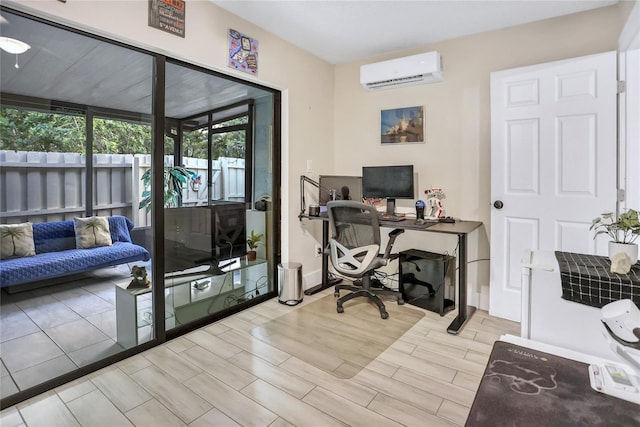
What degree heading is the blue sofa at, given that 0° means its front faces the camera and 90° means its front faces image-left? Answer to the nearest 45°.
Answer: approximately 315°

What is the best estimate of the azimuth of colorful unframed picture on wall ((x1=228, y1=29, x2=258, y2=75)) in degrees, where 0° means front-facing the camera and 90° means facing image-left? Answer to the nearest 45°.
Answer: approximately 315°

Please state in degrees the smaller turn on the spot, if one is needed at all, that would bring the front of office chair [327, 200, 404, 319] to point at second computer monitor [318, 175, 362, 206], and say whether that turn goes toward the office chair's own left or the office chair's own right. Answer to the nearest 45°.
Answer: approximately 45° to the office chair's own left

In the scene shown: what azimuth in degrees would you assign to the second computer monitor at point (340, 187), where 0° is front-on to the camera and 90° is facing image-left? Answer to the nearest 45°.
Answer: approximately 0°

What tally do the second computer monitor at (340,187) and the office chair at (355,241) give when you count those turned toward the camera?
1

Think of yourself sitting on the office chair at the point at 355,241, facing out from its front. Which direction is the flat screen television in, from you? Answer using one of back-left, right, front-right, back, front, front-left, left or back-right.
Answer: back-left

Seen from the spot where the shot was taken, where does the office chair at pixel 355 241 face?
facing away from the viewer and to the right of the viewer

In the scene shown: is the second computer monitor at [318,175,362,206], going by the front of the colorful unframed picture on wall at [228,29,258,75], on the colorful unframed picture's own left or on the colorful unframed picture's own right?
on the colorful unframed picture's own left
